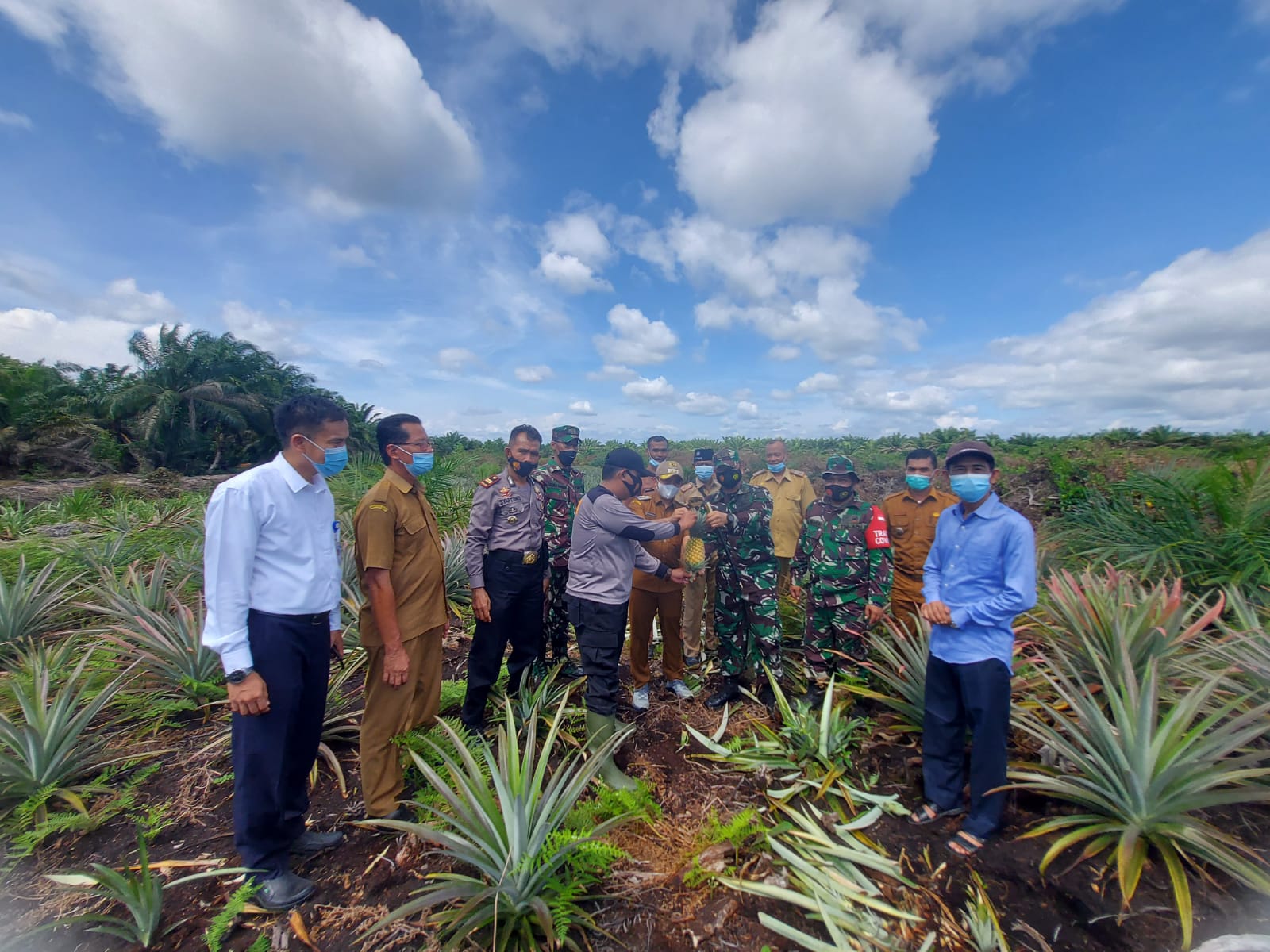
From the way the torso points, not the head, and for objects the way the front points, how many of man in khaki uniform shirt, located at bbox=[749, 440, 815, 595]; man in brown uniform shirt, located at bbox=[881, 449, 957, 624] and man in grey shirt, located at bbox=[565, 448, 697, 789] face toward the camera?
2

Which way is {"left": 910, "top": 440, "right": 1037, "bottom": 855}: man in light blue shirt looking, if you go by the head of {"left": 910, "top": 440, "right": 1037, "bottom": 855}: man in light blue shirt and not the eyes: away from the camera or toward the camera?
toward the camera

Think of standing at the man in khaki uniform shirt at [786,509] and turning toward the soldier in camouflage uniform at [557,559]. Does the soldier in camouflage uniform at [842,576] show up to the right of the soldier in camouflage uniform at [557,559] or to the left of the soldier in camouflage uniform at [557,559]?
left

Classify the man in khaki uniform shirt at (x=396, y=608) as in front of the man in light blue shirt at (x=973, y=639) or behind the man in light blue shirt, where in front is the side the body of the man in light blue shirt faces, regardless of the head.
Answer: in front

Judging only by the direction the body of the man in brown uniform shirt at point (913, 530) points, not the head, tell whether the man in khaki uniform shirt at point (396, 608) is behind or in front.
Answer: in front

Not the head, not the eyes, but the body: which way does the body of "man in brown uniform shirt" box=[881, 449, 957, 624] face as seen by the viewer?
toward the camera

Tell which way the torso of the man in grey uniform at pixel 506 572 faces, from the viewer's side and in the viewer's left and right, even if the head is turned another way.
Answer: facing the viewer and to the right of the viewer

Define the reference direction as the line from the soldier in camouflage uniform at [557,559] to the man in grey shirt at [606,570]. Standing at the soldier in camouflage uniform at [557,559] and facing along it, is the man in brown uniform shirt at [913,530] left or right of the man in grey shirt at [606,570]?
left

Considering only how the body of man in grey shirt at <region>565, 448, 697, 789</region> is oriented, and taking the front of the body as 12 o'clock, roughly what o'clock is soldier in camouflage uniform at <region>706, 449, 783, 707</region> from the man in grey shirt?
The soldier in camouflage uniform is roughly at 11 o'clock from the man in grey shirt.

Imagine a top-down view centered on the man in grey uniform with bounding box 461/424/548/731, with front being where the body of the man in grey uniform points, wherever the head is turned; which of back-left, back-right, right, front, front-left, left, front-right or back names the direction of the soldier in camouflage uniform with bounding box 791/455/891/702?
front-left

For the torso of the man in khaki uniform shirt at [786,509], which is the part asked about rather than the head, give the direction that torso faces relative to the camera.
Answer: toward the camera

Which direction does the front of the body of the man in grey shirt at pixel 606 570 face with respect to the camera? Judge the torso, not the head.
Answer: to the viewer's right

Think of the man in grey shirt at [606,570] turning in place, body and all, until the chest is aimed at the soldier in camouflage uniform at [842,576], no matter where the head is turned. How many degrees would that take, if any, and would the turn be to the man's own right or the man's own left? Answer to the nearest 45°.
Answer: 0° — they already face them

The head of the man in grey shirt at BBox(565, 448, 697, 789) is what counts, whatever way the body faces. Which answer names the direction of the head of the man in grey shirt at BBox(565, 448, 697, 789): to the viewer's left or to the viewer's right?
to the viewer's right

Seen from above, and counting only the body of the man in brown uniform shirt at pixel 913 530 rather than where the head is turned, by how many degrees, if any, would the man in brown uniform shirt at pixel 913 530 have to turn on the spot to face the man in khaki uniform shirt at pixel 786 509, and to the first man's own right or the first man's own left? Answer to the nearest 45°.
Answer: approximately 135° to the first man's own right
